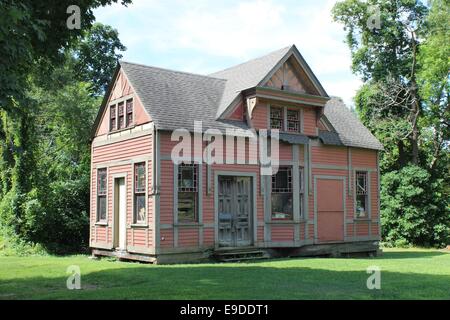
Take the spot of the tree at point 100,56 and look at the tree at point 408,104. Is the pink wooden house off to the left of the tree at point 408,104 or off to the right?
right

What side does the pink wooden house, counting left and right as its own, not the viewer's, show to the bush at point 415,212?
left

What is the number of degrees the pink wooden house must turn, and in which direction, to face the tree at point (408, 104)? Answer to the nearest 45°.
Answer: approximately 90° to its left

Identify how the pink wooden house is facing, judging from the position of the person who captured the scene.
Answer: facing the viewer and to the right of the viewer
